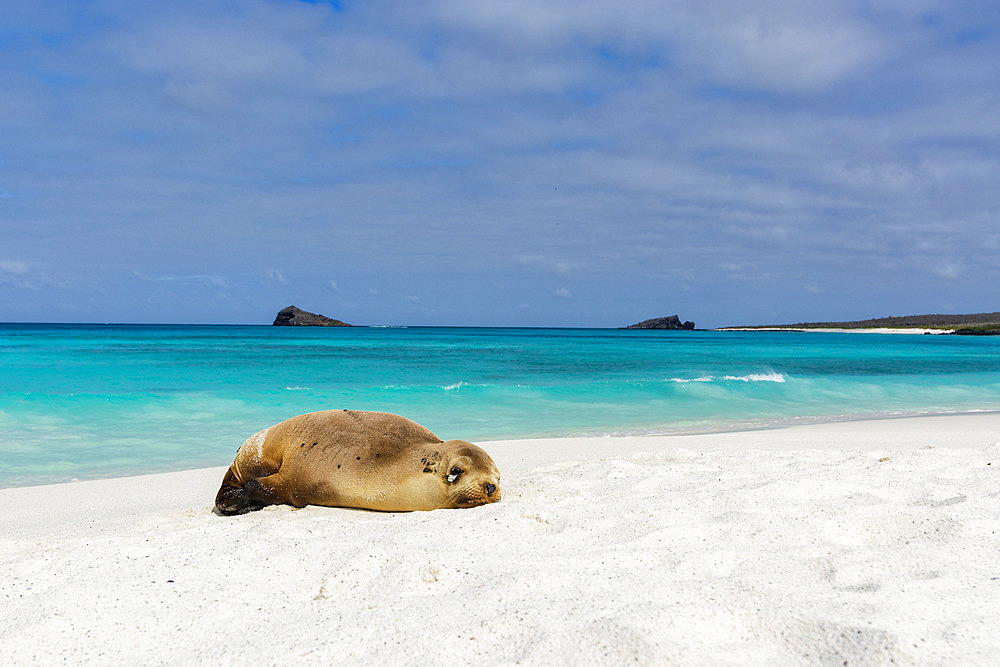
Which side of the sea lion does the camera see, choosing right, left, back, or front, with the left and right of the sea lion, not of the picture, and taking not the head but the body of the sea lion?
right
